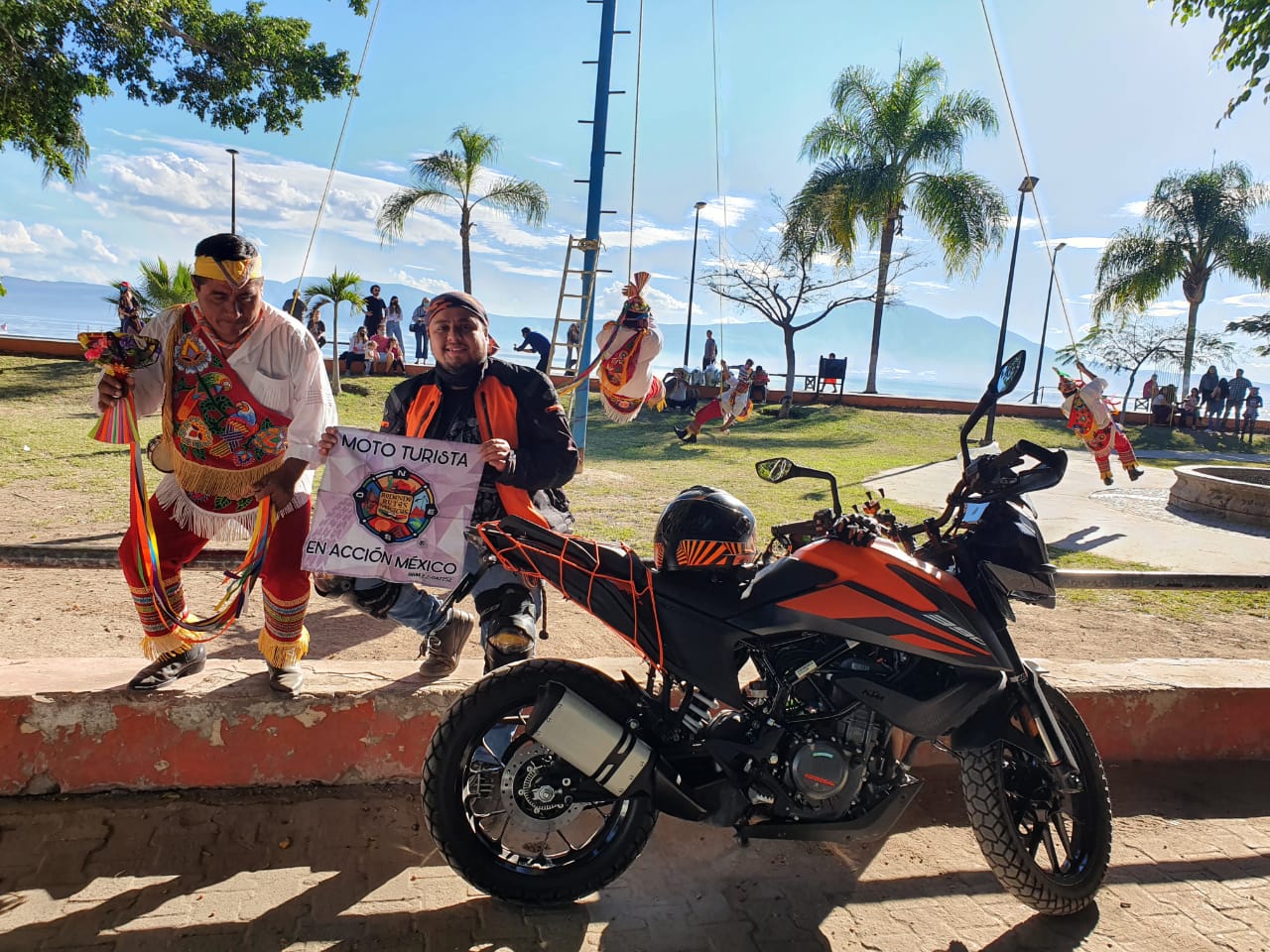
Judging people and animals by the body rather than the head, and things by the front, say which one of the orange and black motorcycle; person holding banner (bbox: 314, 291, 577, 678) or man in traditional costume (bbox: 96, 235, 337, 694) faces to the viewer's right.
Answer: the orange and black motorcycle

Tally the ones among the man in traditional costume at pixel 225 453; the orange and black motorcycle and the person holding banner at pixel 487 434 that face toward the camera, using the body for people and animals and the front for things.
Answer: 2

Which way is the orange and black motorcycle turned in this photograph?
to the viewer's right

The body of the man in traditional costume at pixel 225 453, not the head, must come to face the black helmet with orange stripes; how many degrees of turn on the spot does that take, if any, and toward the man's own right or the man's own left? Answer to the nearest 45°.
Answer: approximately 45° to the man's own left

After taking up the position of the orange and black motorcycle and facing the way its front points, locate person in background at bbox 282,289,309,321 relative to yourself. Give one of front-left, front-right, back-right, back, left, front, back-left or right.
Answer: back-left

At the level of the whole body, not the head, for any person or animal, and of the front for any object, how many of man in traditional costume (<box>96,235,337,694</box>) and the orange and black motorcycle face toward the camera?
1

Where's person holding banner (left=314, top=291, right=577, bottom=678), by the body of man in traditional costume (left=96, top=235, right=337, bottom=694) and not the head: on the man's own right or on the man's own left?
on the man's own left

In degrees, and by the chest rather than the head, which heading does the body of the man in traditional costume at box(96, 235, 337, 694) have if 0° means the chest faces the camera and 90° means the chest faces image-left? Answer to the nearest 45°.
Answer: approximately 0°

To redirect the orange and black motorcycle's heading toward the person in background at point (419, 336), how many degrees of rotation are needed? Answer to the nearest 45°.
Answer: approximately 135° to its left

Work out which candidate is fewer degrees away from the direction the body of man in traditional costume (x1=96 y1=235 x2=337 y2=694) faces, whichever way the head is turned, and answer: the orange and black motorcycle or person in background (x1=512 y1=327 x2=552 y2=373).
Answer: the orange and black motorcycle

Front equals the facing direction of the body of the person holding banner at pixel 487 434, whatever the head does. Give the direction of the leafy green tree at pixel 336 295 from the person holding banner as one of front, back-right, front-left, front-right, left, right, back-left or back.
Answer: back

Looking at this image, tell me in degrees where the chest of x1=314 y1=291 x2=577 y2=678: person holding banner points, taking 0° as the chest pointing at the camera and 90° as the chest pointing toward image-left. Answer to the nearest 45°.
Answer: approximately 0°
